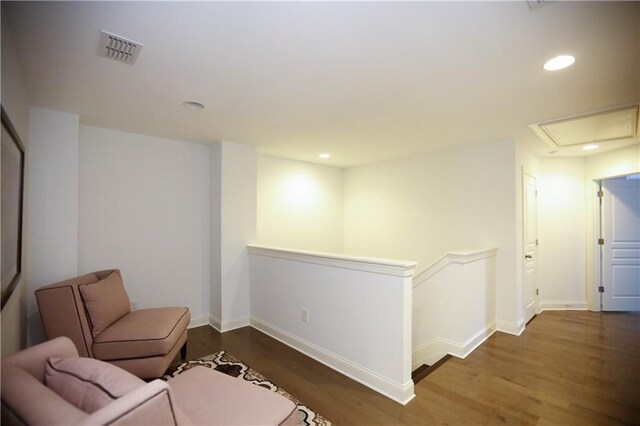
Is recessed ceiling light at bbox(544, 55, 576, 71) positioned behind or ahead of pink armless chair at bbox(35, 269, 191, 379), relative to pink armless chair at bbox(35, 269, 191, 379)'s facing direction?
ahead

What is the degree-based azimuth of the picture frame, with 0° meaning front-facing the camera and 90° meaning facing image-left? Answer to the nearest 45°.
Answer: approximately 270°

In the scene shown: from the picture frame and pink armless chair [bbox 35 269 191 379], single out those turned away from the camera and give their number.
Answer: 0

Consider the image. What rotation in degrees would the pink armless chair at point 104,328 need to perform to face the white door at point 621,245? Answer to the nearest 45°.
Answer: approximately 45° to its left

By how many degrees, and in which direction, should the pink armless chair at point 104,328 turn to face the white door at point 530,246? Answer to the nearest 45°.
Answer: approximately 45° to its left

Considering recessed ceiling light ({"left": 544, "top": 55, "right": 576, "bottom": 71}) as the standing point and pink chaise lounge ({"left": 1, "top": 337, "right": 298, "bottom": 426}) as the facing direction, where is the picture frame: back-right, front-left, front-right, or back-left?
front-right

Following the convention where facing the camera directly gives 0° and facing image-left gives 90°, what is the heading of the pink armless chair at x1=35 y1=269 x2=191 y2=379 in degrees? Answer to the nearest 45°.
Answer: approximately 315°
